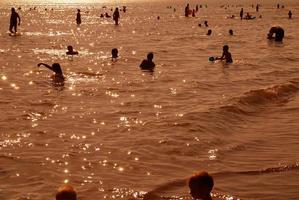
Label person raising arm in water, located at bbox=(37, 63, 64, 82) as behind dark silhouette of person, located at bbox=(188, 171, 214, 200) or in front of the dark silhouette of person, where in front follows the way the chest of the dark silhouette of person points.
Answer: in front

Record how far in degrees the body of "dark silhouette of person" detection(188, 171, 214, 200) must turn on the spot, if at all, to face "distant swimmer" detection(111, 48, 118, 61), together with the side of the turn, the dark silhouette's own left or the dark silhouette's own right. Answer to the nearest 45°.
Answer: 0° — they already face them

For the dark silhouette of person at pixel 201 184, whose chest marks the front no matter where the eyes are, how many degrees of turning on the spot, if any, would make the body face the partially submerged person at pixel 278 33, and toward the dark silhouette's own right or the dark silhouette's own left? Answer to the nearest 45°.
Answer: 0° — they already face them

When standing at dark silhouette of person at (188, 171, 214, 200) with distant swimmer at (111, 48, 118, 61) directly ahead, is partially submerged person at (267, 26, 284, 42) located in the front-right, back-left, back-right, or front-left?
front-right

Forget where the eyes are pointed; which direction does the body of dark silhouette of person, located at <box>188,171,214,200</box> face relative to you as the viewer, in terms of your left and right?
facing away from the viewer

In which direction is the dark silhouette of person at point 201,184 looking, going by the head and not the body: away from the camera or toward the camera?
away from the camera

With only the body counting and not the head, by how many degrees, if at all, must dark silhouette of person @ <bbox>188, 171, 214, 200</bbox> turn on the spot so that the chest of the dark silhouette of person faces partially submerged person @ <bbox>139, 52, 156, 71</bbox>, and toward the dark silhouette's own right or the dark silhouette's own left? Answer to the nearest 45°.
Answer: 0° — they already face them

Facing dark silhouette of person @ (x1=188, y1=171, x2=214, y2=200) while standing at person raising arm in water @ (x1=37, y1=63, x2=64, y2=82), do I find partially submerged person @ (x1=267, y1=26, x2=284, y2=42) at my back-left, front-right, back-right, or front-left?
back-left
